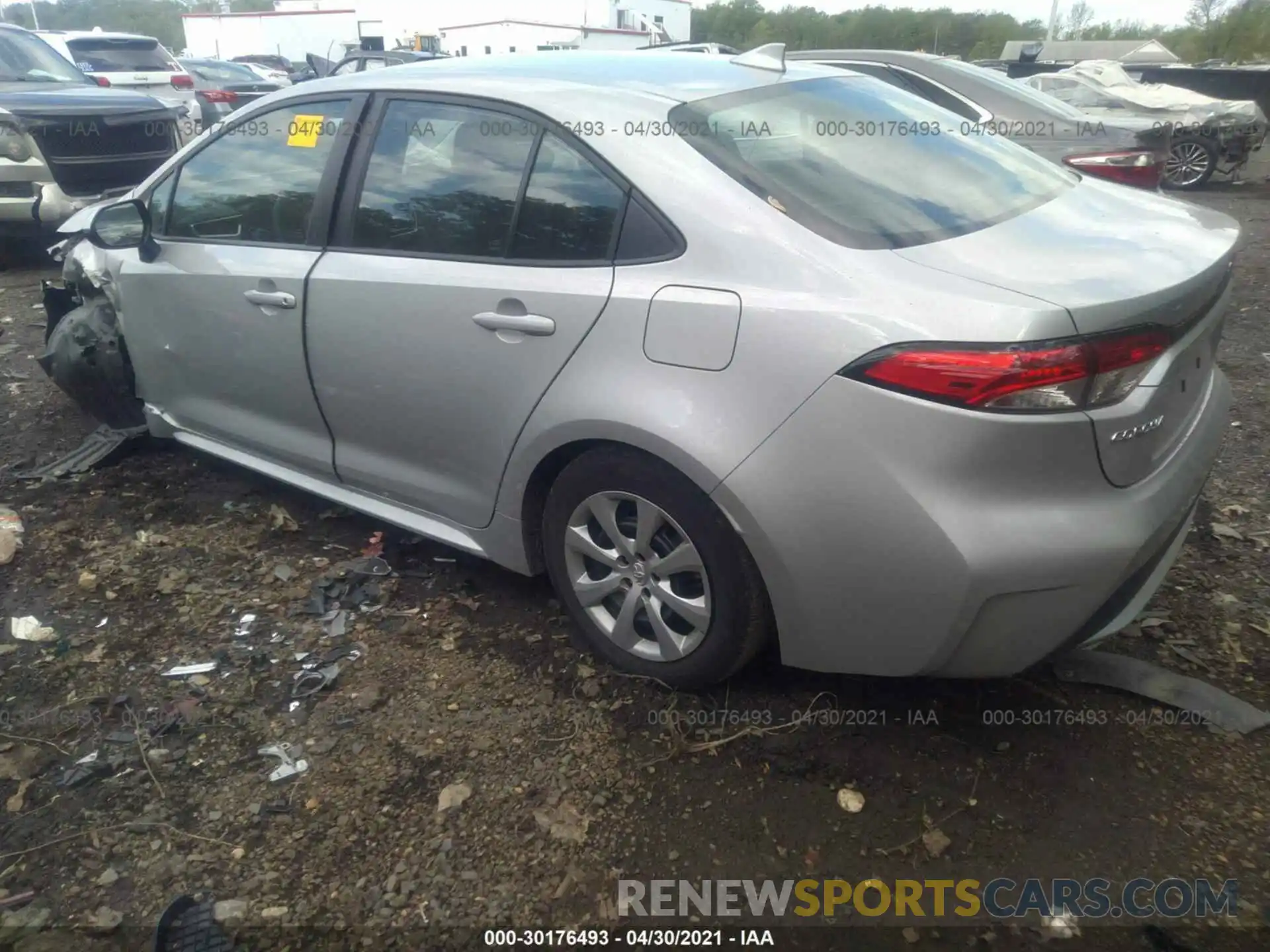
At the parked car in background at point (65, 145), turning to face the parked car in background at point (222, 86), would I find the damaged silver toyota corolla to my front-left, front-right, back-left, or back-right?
back-right

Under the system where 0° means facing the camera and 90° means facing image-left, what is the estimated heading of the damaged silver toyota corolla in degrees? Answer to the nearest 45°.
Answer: approximately 135°

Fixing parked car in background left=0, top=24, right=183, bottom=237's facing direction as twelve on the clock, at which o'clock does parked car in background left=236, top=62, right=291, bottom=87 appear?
parked car in background left=236, top=62, right=291, bottom=87 is roughly at 8 o'clock from parked car in background left=0, top=24, right=183, bottom=237.

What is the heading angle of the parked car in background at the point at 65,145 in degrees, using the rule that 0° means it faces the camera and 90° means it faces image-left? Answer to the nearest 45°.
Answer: approximately 315°

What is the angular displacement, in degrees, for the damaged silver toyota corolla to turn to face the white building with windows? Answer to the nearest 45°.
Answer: approximately 45° to its right

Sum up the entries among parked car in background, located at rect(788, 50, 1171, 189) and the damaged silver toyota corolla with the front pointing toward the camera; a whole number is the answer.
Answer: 0

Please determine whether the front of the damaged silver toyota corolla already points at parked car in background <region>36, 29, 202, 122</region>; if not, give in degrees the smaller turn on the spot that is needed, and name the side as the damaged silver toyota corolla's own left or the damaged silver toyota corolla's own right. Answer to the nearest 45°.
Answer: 0° — it already faces it

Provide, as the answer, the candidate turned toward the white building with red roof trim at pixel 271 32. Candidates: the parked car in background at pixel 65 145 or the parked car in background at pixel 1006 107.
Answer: the parked car in background at pixel 1006 107

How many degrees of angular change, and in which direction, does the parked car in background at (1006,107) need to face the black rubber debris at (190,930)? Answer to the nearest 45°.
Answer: approximately 135° to its left

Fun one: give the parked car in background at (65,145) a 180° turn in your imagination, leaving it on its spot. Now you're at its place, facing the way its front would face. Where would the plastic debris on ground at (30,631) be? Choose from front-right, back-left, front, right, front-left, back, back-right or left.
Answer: back-left

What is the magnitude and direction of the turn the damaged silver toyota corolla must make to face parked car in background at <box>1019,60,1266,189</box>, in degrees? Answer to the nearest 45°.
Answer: approximately 90° to its right
